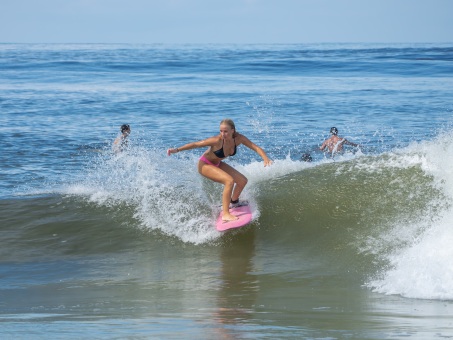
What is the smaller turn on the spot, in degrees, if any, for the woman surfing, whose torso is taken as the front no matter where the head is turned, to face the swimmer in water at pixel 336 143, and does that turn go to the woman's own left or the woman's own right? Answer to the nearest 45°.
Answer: approximately 135° to the woman's own left

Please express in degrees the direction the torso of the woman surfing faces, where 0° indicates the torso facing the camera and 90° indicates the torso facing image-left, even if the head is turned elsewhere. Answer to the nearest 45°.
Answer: approximately 315°

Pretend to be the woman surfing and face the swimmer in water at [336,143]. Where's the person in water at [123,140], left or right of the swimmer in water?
left

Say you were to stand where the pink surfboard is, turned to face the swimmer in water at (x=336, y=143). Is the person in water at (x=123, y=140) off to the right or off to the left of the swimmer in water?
left
